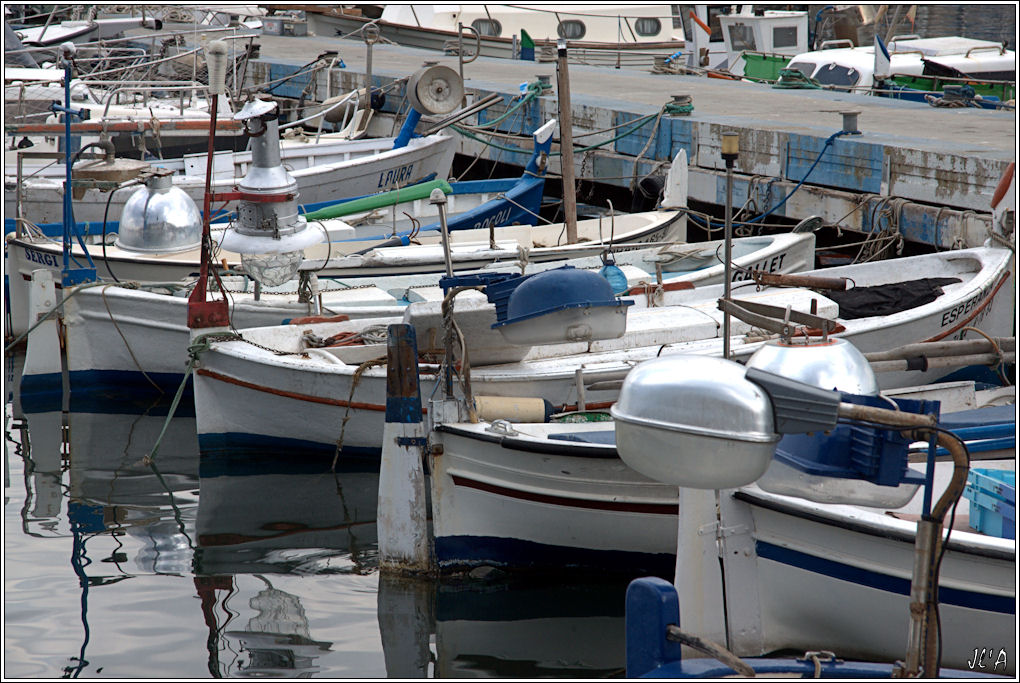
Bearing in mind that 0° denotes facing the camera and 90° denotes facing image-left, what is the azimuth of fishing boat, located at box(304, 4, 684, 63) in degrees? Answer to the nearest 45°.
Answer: approximately 90°

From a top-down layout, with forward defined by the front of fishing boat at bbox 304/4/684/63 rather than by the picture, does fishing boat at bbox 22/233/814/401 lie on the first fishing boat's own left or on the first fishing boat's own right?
on the first fishing boat's own left

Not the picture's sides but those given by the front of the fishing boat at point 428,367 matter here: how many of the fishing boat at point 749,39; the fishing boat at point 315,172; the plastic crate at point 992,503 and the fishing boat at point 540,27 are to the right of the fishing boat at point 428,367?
1

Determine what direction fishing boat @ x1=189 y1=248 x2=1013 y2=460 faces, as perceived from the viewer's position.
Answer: facing away from the viewer and to the right of the viewer

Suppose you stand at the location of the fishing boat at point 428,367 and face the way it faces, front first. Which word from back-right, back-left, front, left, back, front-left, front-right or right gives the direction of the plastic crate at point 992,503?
right

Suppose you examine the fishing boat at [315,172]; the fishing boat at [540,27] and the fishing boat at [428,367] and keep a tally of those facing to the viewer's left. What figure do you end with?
1

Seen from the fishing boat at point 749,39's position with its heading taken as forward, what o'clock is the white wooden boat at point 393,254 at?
The white wooden boat is roughly at 11 o'clock from the fishing boat.

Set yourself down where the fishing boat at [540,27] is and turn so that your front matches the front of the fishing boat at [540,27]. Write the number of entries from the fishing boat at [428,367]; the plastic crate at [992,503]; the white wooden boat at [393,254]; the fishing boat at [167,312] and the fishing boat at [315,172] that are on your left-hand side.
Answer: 5

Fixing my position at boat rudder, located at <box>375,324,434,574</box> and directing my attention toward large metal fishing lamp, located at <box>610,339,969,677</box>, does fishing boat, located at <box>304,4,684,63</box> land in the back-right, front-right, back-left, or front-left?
back-left

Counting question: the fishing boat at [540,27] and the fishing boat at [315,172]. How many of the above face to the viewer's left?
1

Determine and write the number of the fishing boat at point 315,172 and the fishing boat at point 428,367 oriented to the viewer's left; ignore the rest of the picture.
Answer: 0

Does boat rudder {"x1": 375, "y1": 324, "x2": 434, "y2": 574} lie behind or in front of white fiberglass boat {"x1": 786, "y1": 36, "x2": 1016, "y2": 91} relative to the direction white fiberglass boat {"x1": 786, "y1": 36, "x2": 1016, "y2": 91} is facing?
in front

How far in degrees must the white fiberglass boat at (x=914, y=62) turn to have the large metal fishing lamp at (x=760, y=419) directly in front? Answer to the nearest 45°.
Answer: approximately 45° to its left

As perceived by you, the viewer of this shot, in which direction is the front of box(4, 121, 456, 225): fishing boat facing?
facing away from the viewer and to the right of the viewer
